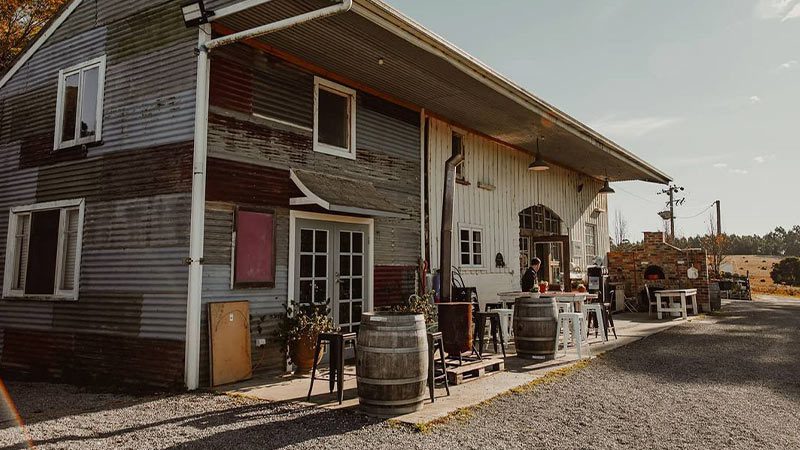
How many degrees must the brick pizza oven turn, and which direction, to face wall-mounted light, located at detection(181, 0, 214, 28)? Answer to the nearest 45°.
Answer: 0° — it already faces it

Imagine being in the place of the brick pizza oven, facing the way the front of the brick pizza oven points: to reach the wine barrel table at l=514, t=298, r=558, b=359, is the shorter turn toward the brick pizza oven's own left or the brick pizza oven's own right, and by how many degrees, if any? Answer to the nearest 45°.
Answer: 0° — it already faces it

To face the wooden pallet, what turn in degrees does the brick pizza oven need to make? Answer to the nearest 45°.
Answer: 0° — it already faces it

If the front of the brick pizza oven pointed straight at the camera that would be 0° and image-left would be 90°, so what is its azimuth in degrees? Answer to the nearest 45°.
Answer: approximately 0°

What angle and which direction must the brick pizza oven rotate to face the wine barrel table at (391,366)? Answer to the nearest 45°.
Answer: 0° — it already faces it

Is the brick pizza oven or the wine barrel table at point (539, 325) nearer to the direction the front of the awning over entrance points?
the wine barrel table

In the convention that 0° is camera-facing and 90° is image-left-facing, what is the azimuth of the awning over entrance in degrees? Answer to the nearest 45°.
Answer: approximately 315°

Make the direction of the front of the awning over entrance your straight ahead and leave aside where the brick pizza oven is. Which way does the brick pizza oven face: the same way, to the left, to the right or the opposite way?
to the right

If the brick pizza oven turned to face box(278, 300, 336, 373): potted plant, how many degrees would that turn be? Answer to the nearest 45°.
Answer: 0° — it already faces it

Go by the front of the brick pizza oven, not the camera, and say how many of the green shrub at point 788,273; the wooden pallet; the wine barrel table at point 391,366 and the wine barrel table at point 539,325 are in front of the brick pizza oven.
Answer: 3
